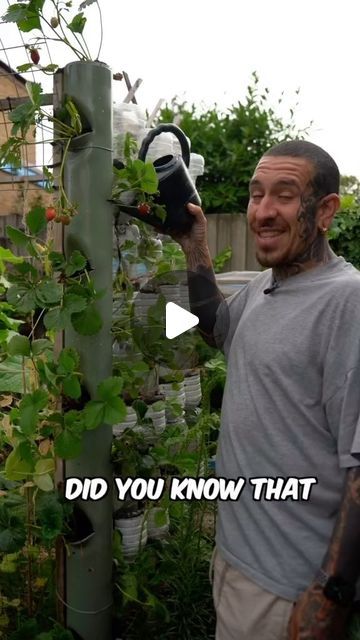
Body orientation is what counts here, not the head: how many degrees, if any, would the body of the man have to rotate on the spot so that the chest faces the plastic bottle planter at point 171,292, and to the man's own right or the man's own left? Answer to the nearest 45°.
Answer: approximately 90° to the man's own right

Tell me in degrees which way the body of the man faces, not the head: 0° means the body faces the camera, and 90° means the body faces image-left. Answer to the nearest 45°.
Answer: approximately 45°

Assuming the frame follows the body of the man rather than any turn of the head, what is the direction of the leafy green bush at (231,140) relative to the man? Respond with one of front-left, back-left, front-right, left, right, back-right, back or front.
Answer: back-right
